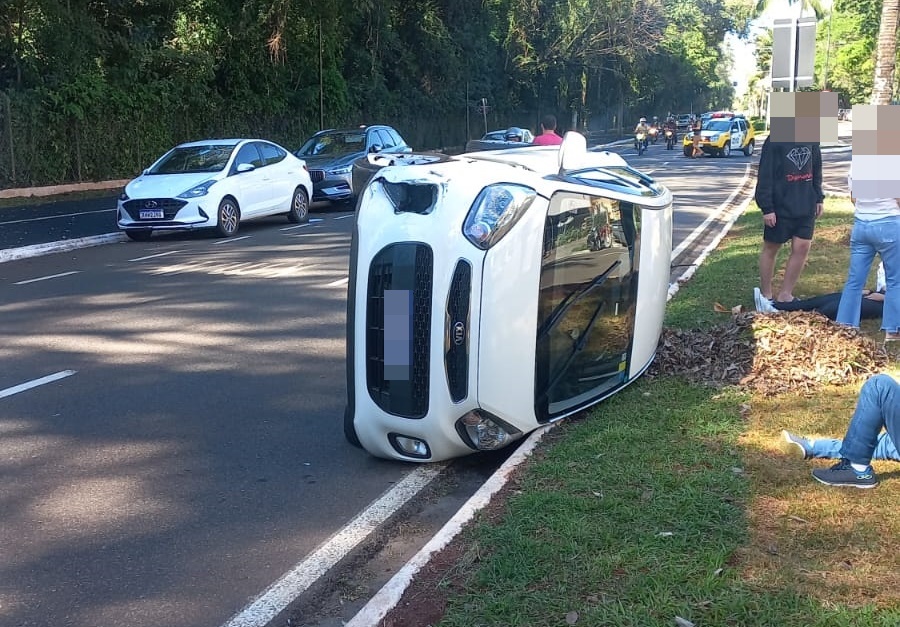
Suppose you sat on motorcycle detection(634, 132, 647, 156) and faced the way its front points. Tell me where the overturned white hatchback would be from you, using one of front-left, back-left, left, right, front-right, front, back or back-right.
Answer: front

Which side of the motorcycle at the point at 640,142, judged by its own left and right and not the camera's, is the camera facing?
front

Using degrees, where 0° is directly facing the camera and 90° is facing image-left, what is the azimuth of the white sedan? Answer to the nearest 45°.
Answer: approximately 45°

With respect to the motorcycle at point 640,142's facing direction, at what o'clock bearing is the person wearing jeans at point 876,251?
The person wearing jeans is roughly at 12 o'clock from the motorcycle.
